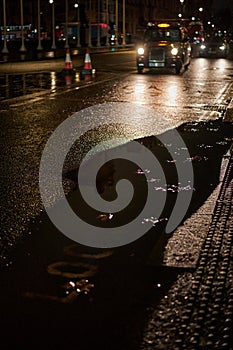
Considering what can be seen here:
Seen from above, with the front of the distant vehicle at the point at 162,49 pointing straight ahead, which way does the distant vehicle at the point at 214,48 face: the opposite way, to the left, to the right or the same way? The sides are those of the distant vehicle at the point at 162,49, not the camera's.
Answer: the same way

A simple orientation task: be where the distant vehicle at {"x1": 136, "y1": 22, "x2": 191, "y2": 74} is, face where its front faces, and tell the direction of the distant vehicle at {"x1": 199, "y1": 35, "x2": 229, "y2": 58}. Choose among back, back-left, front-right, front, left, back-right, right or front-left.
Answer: back

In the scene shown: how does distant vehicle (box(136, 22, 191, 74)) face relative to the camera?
toward the camera

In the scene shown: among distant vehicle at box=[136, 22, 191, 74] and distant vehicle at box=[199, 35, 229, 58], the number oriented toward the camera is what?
2

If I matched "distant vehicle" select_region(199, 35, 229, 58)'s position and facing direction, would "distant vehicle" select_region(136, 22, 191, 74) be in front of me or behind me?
in front

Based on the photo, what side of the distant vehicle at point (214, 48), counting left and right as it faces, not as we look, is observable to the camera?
front
